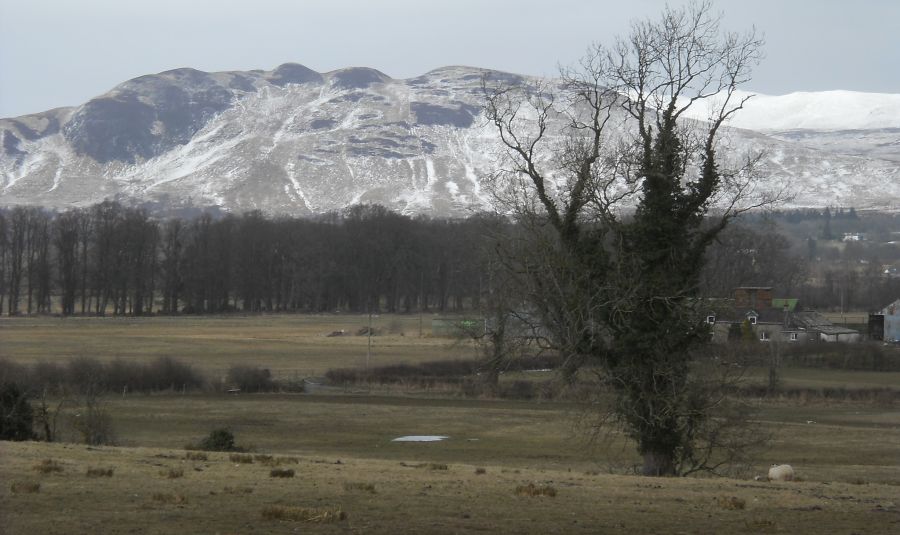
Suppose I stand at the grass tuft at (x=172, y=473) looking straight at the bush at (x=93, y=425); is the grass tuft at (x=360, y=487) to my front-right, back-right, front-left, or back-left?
back-right
